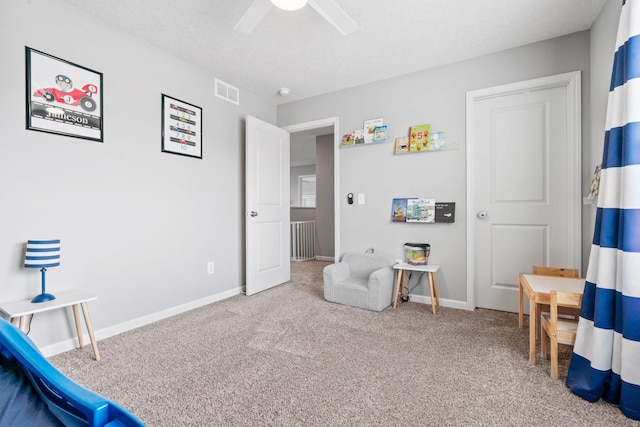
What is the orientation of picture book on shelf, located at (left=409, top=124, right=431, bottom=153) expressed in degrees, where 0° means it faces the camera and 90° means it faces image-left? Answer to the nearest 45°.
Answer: approximately 0°

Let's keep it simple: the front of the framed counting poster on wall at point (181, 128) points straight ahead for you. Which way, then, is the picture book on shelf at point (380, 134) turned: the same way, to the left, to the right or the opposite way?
to the right

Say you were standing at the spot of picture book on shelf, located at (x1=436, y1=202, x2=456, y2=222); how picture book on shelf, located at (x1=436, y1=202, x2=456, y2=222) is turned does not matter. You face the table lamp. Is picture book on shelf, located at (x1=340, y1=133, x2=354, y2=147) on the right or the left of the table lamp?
right

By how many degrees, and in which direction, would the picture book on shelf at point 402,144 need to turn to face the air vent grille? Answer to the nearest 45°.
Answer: approximately 90° to its right

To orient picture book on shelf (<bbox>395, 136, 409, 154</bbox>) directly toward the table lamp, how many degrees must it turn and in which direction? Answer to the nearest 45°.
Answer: approximately 45° to its right

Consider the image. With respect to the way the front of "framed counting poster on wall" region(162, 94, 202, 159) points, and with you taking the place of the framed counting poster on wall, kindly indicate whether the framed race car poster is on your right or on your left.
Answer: on your right

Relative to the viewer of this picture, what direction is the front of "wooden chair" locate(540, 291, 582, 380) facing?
facing away from the viewer
